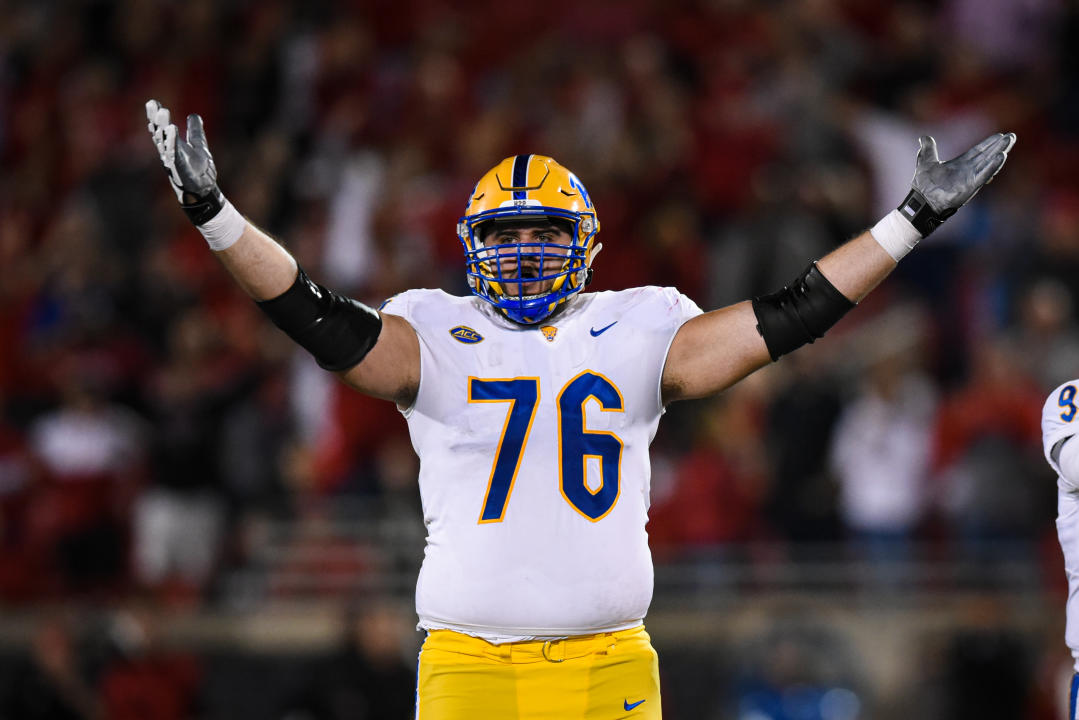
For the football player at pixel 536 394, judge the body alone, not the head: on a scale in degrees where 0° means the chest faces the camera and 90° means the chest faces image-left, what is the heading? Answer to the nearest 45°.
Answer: approximately 0°

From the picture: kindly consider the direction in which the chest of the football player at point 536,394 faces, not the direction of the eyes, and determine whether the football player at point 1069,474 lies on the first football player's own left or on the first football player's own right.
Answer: on the first football player's own left
